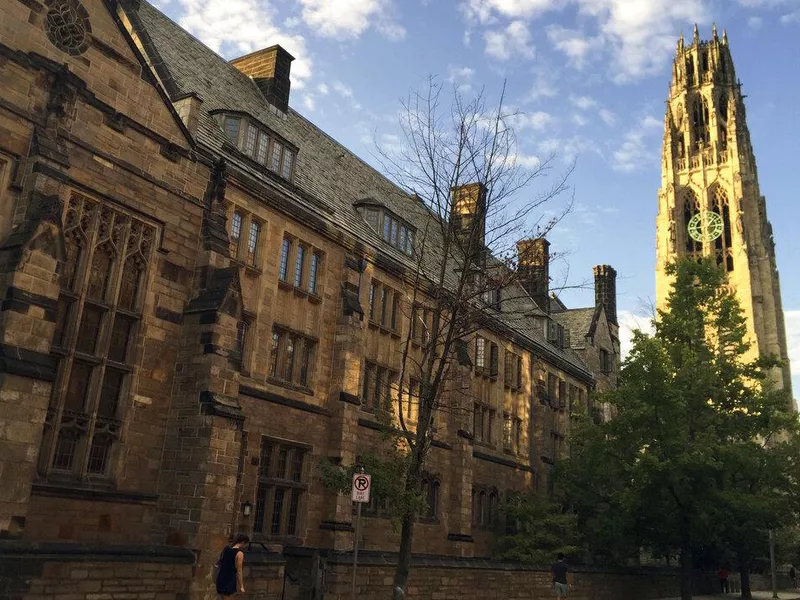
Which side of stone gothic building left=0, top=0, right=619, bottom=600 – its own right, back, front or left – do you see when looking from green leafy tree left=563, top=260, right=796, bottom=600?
left

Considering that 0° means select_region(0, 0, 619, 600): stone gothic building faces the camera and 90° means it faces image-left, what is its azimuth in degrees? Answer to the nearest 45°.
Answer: approximately 315°

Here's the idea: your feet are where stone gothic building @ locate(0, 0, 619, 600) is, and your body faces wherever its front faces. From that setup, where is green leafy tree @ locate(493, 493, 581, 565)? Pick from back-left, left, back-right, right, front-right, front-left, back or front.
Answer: left
